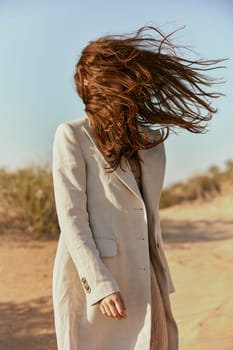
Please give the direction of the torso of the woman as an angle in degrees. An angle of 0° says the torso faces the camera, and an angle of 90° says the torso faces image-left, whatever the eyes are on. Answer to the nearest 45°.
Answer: approximately 315°
